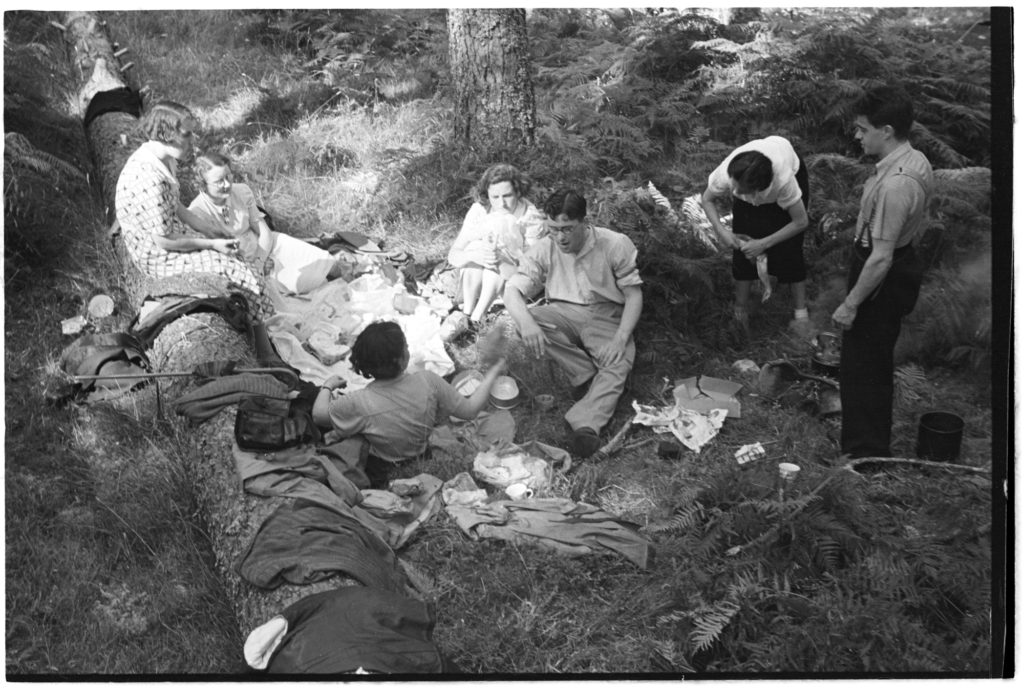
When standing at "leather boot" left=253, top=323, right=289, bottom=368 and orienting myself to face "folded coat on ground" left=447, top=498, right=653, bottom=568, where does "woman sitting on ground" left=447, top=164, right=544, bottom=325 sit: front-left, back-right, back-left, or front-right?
front-left

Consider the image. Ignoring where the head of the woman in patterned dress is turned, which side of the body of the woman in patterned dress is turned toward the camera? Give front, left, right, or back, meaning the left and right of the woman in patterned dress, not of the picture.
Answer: right

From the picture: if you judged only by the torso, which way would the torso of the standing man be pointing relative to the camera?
to the viewer's left

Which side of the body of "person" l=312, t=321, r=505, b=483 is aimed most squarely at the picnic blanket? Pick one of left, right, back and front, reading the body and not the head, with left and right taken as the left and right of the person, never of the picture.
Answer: front

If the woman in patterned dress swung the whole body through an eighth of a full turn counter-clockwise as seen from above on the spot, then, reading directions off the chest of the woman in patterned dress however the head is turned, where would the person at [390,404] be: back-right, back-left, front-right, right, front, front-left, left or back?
right

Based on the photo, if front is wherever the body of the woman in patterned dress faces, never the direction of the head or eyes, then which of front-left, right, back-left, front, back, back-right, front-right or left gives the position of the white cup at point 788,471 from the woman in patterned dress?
front-right

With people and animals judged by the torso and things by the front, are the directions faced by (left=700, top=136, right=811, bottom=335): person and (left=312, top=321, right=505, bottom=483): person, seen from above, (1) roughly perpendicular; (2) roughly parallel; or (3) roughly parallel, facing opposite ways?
roughly parallel, facing opposite ways

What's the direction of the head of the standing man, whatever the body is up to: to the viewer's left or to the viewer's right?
to the viewer's left

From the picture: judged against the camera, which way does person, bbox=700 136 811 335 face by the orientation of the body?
toward the camera

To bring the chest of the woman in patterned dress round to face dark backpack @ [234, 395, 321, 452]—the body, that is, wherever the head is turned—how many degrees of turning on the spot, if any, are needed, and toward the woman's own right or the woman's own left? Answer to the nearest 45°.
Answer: approximately 90° to the woman's own right

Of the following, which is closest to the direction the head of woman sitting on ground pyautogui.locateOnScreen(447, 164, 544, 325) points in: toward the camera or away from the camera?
toward the camera

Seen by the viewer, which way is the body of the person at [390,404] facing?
away from the camera

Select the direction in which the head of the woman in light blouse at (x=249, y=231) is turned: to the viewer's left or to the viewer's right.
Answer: to the viewer's right

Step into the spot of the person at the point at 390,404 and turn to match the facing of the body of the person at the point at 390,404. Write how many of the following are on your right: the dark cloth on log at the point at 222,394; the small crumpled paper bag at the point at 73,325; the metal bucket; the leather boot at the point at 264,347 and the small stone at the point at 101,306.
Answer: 1

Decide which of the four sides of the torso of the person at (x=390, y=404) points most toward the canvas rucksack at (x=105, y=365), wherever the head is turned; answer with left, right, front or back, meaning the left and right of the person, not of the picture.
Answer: left

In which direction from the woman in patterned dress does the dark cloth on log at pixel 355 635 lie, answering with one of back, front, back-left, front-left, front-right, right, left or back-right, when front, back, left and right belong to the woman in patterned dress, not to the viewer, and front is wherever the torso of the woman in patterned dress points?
right

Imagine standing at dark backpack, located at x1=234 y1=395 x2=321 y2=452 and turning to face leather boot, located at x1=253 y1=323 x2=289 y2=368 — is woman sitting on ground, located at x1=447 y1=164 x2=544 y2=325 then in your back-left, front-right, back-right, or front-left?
front-right

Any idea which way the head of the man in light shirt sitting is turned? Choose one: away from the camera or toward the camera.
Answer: toward the camera
